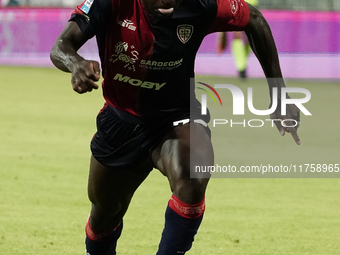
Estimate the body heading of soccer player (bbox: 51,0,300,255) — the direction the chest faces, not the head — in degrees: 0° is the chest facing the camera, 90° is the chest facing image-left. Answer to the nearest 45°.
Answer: approximately 0°

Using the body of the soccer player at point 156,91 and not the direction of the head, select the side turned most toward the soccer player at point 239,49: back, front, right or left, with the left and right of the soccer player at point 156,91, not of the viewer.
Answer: back
